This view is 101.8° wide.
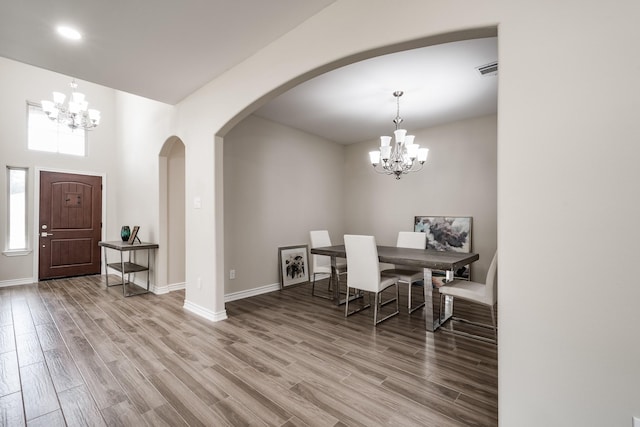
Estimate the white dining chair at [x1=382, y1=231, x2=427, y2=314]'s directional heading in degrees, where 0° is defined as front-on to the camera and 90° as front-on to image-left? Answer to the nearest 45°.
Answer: approximately 45°

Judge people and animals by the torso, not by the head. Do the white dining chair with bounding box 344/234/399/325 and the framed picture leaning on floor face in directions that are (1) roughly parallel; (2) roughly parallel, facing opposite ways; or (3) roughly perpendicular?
roughly perpendicular

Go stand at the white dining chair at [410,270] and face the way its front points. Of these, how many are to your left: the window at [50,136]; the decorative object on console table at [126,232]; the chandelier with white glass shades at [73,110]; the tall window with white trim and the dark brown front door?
0

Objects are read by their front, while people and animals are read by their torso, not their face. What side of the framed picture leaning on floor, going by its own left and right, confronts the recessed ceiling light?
right

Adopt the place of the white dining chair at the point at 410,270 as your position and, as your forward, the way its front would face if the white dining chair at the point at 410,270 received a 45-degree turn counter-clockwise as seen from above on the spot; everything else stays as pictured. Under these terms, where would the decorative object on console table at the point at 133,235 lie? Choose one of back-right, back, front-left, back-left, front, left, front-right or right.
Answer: right

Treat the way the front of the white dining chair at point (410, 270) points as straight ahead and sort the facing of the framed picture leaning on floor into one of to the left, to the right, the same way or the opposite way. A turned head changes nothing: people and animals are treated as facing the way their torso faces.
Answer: to the left

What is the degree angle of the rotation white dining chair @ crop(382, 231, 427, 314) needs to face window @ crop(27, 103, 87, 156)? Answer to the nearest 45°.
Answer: approximately 45° to its right

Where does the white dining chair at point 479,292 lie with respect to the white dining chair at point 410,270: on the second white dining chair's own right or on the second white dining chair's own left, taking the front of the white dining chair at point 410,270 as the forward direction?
on the second white dining chair's own left

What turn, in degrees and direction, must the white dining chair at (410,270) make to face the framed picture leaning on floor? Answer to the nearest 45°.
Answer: approximately 45° to its right

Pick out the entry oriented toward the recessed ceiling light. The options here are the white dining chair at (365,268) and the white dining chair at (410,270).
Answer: the white dining chair at (410,270)

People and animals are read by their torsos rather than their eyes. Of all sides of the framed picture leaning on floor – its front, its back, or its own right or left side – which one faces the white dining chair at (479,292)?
front

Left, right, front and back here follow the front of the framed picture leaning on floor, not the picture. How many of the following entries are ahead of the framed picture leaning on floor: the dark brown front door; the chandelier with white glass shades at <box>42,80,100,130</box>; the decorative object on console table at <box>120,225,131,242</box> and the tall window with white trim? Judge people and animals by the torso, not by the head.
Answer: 0

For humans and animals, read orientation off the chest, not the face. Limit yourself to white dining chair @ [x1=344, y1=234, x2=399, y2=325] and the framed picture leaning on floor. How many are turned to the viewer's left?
0

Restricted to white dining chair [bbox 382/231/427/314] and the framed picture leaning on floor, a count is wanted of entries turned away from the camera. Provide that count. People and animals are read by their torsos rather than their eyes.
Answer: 0

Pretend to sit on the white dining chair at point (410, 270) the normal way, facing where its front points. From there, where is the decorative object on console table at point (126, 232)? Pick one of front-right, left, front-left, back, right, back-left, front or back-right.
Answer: front-right

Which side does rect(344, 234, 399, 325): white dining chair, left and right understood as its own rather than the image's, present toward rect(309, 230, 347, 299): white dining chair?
left

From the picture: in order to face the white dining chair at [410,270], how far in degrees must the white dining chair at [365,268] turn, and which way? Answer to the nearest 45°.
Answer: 0° — it already faces it

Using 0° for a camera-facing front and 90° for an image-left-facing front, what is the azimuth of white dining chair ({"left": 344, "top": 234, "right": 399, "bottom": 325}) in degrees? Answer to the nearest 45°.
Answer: approximately 225°
